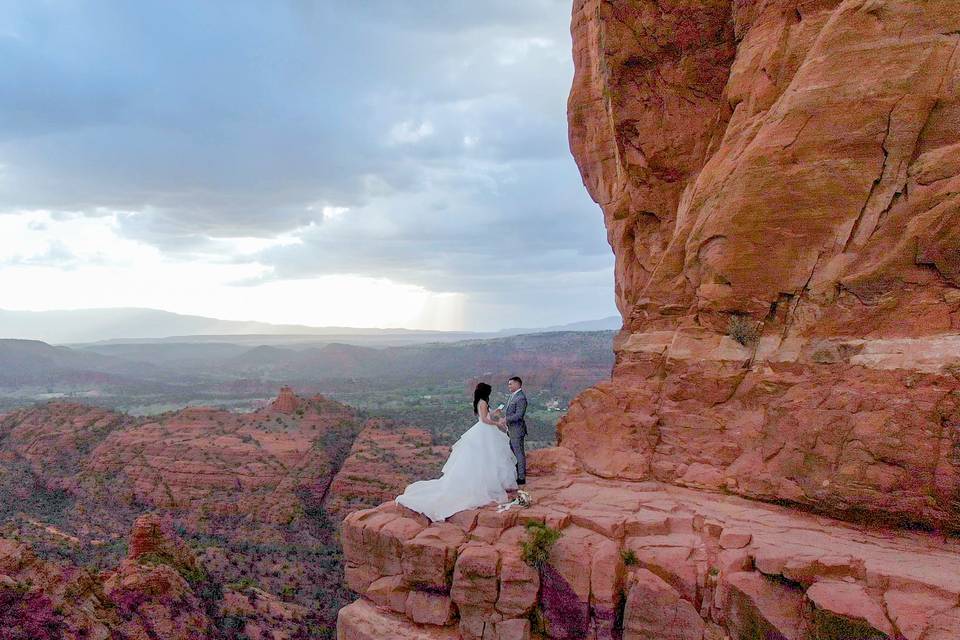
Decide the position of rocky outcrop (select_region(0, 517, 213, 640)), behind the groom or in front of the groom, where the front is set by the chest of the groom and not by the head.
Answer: in front

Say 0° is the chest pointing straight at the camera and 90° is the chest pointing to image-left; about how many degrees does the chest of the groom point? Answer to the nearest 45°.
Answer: approximately 90°
